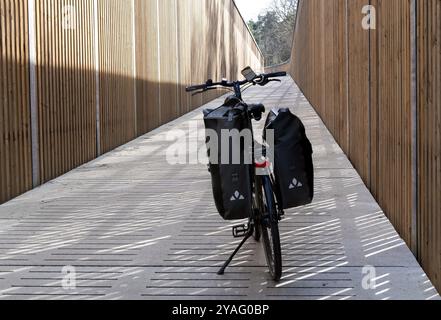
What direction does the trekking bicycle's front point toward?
away from the camera
